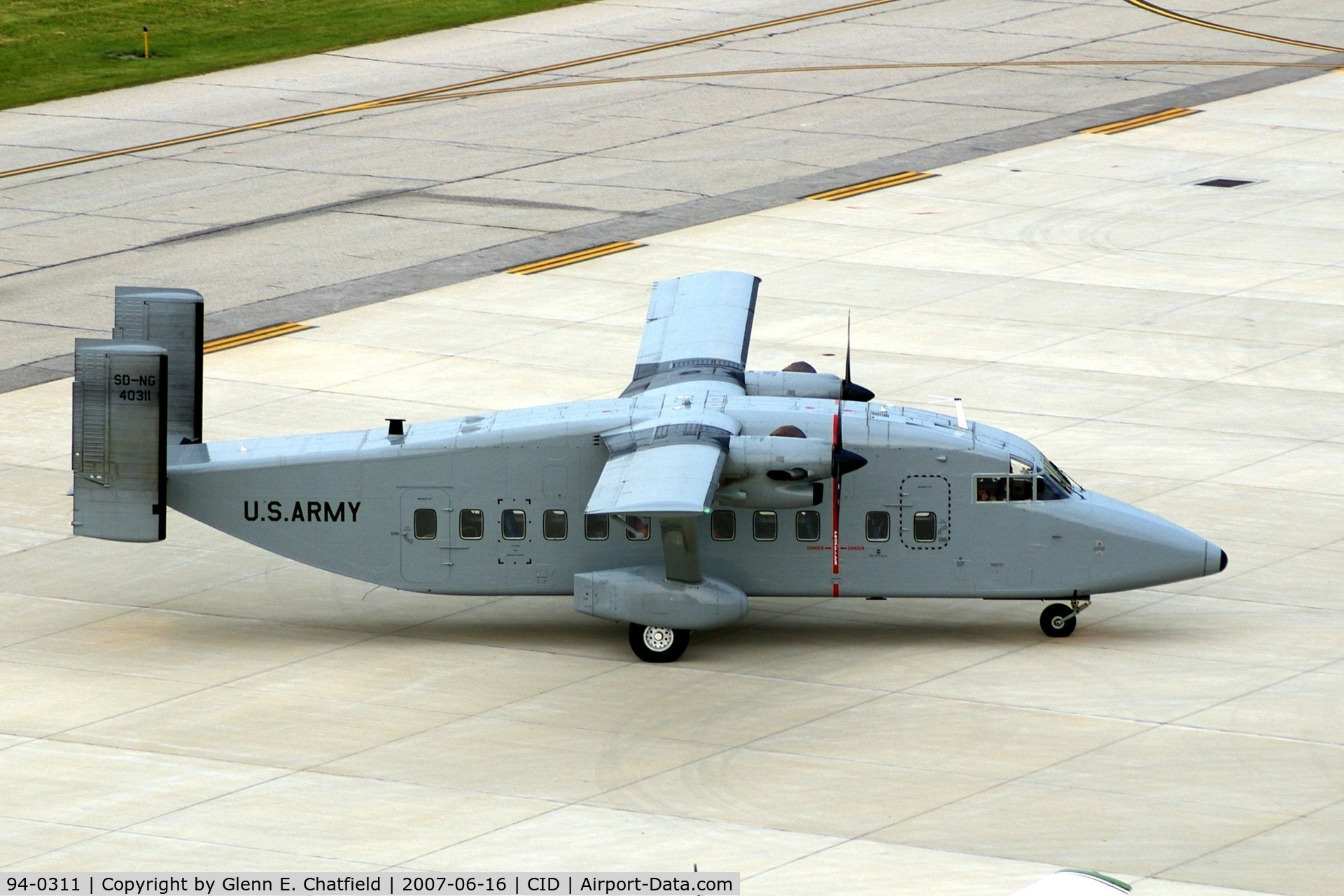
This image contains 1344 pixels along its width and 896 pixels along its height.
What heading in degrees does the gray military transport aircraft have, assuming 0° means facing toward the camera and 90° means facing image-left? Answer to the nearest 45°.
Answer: approximately 270°
